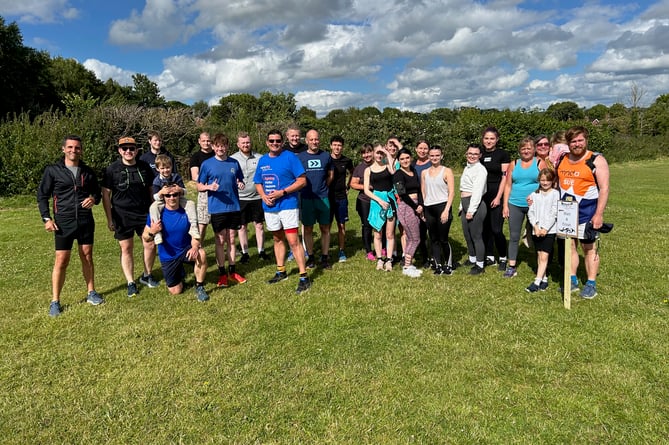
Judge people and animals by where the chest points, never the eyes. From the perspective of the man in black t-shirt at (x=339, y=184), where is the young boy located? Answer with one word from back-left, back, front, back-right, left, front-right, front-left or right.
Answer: front-right

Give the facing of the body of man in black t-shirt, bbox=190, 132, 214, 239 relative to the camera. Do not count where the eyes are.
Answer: toward the camera

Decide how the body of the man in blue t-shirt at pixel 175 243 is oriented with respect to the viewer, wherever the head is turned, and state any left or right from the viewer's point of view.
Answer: facing the viewer

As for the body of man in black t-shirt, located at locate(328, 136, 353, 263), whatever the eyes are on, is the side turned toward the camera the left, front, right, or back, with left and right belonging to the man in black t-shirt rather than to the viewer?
front

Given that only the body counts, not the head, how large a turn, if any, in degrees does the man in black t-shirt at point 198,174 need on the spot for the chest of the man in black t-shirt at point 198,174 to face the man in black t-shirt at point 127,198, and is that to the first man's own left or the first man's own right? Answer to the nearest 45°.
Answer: approximately 45° to the first man's own right

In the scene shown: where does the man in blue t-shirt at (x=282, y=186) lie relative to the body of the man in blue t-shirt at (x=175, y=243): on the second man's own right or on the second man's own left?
on the second man's own left

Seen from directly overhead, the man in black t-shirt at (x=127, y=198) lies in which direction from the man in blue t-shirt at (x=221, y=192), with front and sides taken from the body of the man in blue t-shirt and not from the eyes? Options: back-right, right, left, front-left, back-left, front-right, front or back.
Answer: right

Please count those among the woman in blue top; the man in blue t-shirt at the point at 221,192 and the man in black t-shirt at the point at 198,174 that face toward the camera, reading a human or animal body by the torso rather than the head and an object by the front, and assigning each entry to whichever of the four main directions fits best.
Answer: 3

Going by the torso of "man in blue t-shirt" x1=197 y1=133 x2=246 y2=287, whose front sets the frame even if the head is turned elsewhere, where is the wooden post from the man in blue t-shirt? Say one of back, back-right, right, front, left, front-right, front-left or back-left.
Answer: front-left

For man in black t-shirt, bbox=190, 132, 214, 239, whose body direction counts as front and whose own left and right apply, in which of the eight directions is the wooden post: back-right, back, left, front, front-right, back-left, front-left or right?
front-left
